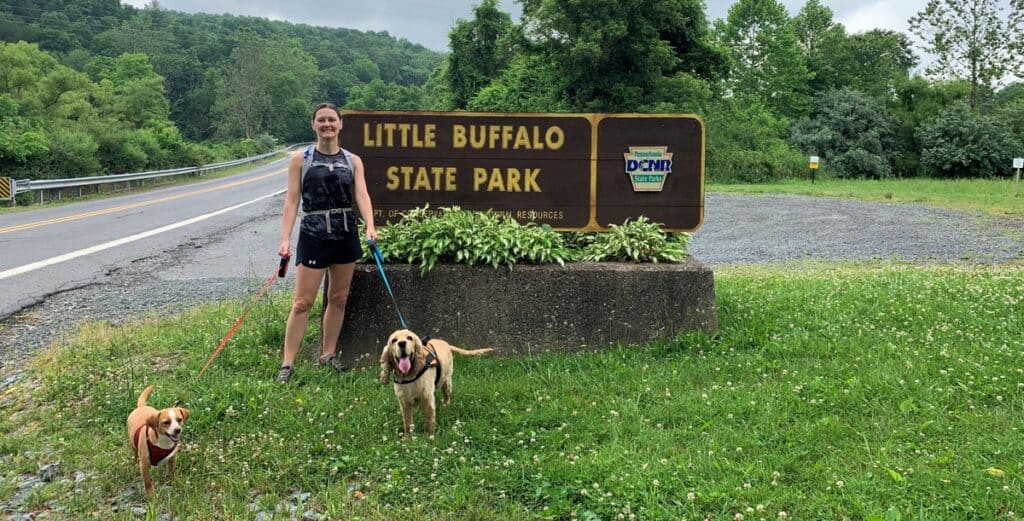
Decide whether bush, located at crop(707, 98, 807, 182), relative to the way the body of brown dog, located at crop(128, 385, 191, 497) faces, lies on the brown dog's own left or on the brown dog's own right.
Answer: on the brown dog's own left

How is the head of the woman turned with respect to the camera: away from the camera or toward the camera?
toward the camera

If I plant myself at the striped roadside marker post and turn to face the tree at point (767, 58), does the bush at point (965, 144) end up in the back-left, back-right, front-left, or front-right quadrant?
front-right

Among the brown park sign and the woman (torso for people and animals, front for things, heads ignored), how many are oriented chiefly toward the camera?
2

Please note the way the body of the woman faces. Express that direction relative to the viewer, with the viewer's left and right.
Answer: facing the viewer

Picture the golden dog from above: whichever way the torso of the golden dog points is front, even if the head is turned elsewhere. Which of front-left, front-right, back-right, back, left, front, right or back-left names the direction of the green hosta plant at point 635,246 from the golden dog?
back

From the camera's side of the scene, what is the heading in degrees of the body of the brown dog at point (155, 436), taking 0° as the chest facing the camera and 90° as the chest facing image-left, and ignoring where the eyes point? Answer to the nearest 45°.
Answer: approximately 315°

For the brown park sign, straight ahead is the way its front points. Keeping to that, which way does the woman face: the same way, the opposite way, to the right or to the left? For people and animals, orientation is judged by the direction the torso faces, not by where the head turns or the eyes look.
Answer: the same way

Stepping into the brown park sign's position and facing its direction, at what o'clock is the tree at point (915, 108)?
The tree is roughly at 7 o'clock from the brown park sign.

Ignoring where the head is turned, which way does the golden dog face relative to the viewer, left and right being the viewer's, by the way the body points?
facing the viewer and to the left of the viewer

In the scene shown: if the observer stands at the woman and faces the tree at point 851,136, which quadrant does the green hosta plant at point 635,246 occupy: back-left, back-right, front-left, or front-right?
front-right
